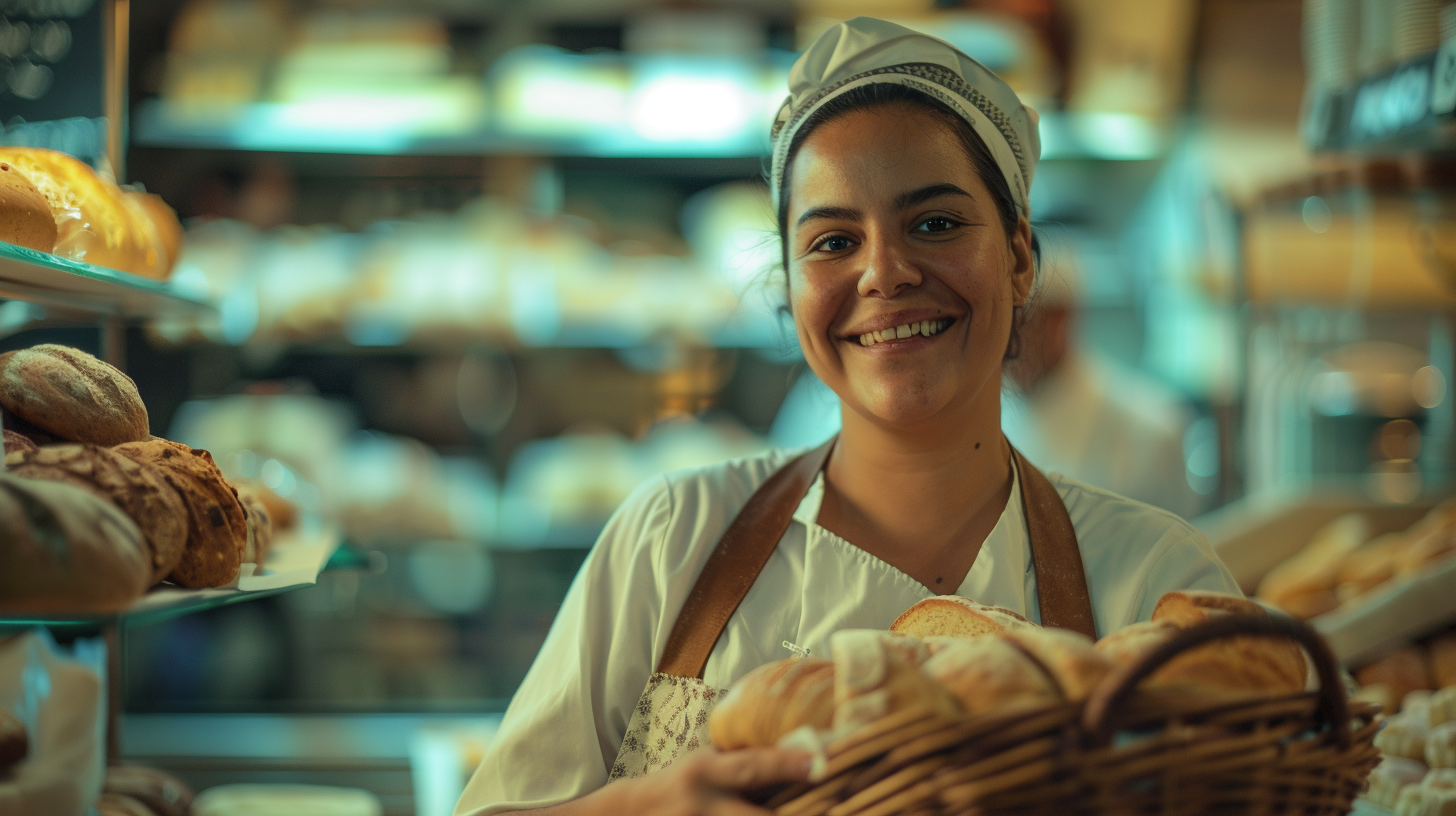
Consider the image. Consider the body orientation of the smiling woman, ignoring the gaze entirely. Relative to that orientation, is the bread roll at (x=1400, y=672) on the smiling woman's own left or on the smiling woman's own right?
on the smiling woman's own left

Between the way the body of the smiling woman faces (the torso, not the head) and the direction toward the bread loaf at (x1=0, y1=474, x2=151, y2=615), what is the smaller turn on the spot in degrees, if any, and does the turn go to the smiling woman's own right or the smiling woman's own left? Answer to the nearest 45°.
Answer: approximately 45° to the smiling woman's own right

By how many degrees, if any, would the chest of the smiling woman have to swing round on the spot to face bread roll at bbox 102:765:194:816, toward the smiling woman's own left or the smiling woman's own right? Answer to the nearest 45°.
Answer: approximately 90° to the smiling woman's own right

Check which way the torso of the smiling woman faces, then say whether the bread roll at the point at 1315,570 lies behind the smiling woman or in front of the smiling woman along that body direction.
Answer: behind

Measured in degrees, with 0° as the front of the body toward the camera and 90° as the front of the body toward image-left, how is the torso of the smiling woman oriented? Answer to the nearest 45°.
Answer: approximately 0°
